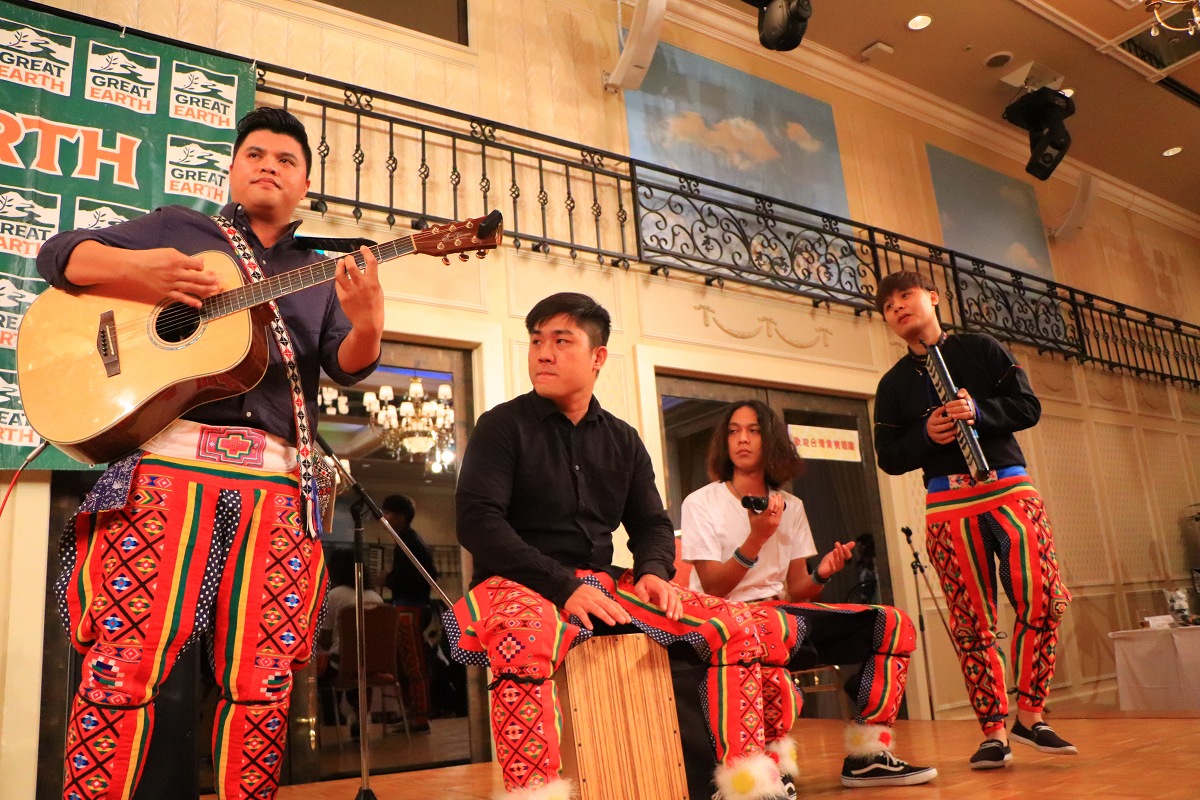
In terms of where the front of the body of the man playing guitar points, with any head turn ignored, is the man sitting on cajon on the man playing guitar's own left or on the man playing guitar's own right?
on the man playing guitar's own left

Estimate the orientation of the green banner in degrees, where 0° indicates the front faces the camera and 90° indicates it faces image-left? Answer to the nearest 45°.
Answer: approximately 45°

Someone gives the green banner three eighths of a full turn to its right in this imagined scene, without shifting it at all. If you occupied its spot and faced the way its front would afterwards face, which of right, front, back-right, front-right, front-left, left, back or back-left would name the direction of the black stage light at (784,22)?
right

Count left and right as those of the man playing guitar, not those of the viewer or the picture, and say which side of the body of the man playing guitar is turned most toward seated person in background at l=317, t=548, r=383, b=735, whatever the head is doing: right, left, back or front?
back

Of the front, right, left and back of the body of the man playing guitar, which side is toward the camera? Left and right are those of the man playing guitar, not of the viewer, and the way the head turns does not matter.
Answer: front

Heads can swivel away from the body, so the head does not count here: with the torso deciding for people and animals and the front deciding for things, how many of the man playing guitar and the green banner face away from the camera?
0

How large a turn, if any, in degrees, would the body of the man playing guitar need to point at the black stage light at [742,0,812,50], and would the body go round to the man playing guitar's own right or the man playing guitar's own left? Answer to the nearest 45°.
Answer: approximately 135° to the man playing guitar's own left
